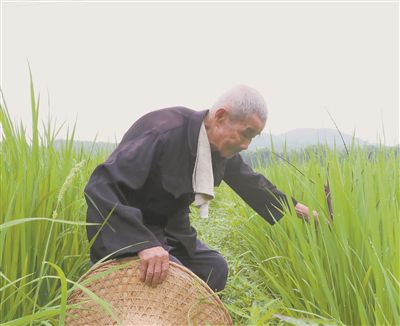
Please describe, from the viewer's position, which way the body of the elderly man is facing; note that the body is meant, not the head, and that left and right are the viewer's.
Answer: facing the viewer and to the right of the viewer

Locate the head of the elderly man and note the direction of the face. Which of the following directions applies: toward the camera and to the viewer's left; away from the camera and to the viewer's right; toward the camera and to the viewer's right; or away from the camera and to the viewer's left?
toward the camera and to the viewer's right
